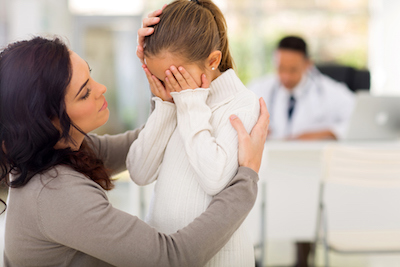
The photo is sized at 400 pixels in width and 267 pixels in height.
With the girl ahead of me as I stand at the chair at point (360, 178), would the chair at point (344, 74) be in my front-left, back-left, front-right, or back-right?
back-right

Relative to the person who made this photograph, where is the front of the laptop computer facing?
facing away from the viewer

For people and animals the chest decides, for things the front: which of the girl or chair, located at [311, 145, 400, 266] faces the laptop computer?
the chair

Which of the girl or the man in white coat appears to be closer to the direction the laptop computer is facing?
the man in white coat

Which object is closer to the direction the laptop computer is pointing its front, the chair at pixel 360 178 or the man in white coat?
the man in white coat

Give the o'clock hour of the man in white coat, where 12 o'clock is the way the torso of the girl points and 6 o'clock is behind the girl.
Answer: The man in white coat is roughly at 5 o'clock from the girl.

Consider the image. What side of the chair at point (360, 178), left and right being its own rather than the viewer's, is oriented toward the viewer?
back

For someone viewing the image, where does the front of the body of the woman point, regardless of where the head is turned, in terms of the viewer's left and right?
facing to the right of the viewer

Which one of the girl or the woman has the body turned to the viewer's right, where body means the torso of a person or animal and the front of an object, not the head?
the woman

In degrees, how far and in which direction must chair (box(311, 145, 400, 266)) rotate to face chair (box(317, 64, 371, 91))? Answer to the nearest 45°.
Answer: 0° — it already faces it

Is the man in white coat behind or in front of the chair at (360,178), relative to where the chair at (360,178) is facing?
in front

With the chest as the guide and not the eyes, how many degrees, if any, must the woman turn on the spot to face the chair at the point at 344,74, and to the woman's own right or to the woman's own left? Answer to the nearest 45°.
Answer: approximately 45° to the woman's own left
